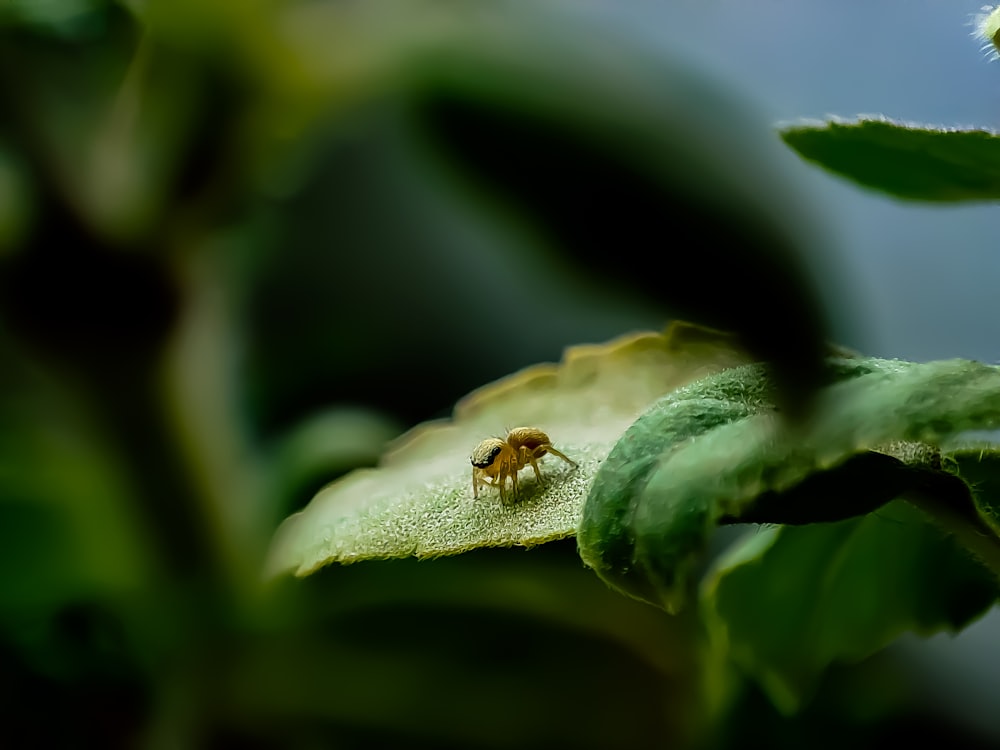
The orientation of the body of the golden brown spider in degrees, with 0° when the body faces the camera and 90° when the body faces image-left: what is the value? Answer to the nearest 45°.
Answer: approximately 45°
